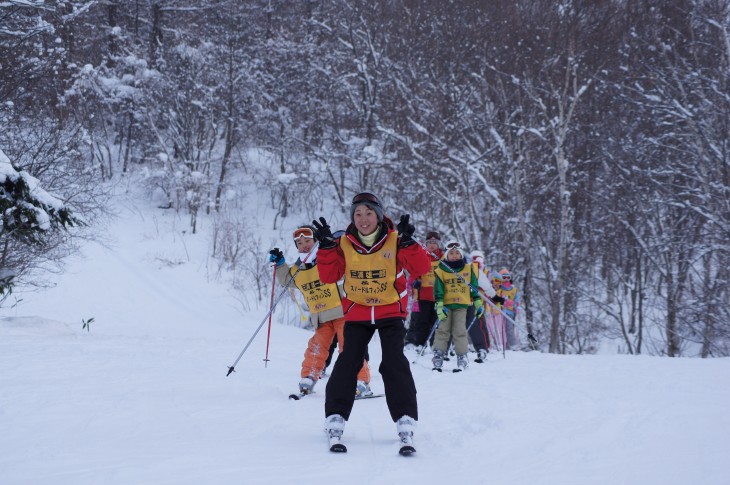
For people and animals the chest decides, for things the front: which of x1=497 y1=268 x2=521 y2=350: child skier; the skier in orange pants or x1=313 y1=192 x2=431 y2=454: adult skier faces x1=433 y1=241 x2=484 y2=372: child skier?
x1=497 y1=268 x2=521 y2=350: child skier

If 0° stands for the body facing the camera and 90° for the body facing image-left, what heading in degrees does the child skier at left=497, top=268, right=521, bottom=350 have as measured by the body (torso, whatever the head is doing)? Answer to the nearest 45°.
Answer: approximately 0°

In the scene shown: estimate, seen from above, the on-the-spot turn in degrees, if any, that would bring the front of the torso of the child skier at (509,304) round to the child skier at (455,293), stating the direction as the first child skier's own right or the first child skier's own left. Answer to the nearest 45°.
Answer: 0° — they already face them

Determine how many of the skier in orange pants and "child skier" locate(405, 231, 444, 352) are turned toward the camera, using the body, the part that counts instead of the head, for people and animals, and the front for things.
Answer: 2

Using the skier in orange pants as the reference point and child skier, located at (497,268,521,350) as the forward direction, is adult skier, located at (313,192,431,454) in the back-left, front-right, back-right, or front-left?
back-right

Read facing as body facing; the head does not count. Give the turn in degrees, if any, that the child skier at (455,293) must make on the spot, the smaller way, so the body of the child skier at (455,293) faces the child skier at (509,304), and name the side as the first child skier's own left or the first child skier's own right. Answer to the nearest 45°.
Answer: approximately 180°

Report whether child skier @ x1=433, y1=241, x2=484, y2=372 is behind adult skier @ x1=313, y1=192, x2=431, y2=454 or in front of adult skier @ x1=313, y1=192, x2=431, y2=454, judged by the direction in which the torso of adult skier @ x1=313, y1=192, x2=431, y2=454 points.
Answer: behind
